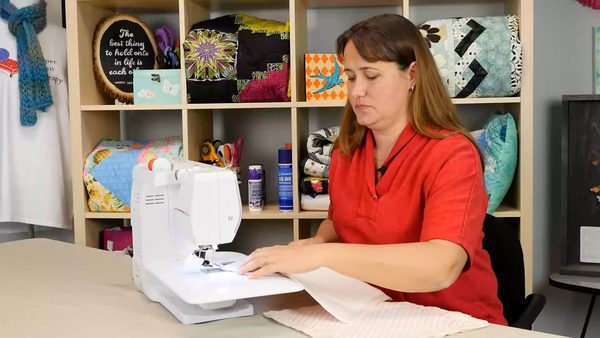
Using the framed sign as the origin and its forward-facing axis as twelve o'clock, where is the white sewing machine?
The white sewing machine is roughly at 12 o'clock from the framed sign.

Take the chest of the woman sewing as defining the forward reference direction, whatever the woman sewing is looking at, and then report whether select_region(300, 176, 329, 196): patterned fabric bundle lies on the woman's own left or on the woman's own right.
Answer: on the woman's own right

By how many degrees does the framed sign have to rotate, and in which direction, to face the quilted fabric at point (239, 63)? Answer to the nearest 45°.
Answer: approximately 45° to its left

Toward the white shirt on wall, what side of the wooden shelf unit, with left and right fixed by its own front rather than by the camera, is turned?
right

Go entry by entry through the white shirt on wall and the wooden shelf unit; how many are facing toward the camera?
2

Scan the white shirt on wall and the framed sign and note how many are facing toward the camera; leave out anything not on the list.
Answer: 2

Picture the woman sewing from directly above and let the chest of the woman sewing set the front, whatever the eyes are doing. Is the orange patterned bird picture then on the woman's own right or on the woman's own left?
on the woman's own right

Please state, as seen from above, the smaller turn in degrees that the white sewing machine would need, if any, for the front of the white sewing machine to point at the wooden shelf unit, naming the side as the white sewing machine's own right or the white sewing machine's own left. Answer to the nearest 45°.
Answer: approximately 45° to the white sewing machine's own left

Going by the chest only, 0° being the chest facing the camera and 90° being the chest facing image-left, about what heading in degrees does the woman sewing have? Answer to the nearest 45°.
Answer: approximately 45°

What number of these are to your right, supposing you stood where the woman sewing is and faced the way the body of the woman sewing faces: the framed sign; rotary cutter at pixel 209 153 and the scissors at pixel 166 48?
3
